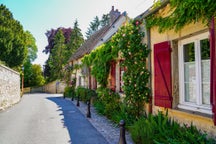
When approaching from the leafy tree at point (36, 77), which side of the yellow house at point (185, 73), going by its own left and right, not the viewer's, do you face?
right

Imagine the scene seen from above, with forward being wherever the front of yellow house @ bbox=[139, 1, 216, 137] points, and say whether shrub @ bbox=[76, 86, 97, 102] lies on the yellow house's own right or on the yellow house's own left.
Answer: on the yellow house's own right

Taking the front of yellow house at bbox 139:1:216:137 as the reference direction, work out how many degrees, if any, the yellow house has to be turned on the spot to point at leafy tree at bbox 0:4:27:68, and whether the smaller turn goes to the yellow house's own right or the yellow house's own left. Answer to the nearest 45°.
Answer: approximately 90° to the yellow house's own right

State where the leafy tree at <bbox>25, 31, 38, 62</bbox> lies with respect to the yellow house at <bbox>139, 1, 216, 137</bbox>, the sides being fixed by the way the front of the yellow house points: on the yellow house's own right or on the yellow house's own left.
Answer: on the yellow house's own right

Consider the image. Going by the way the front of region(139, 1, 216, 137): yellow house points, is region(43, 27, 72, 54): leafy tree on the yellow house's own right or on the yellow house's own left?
on the yellow house's own right
